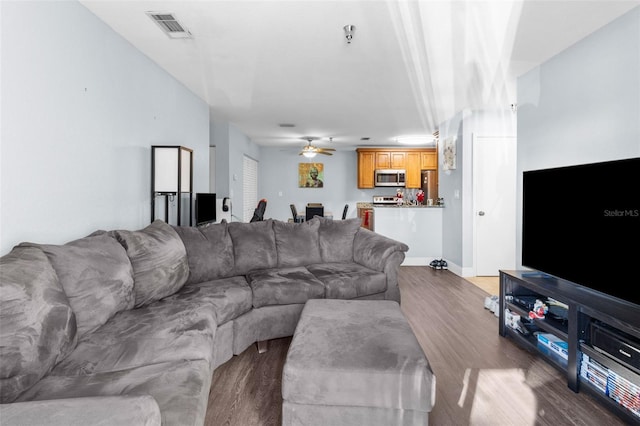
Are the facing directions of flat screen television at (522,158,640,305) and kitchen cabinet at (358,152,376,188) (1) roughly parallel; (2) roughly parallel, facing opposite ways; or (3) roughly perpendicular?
roughly perpendicular

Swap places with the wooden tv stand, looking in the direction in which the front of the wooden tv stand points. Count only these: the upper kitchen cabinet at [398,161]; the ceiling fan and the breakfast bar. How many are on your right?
3

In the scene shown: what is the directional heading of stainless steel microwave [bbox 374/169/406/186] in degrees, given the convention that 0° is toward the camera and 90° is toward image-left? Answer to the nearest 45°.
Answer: approximately 0°

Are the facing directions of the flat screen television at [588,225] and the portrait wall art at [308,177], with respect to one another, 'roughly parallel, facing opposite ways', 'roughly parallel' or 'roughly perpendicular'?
roughly perpendicular

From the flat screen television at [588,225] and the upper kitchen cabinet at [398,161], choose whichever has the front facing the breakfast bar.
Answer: the upper kitchen cabinet

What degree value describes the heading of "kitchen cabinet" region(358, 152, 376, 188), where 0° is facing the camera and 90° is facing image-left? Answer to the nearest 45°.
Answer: approximately 0°

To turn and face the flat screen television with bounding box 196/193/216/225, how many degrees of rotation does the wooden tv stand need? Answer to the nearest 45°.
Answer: approximately 45° to its right

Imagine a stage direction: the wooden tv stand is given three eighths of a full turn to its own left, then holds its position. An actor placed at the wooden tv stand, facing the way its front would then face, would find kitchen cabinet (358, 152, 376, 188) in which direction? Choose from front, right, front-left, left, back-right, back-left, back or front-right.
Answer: back-left

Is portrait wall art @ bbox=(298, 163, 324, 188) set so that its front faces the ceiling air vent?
yes

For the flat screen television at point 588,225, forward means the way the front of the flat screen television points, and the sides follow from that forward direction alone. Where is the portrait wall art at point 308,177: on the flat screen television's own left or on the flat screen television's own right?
on the flat screen television's own right
